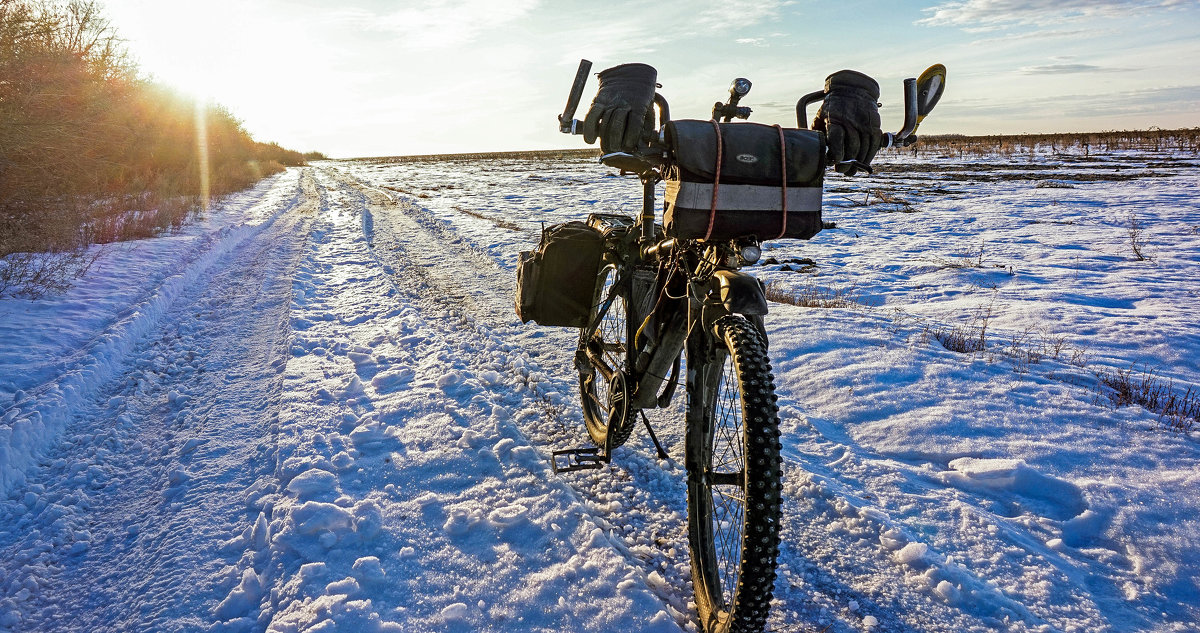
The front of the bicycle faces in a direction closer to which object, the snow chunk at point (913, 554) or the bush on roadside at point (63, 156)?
the snow chunk

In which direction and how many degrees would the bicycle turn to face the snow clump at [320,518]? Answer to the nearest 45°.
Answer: approximately 135° to its right

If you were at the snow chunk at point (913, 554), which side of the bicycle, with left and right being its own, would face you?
left

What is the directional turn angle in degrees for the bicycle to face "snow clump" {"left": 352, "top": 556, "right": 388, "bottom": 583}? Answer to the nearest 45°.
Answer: approximately 135° to its right

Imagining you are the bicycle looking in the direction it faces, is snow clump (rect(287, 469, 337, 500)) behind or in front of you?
behind

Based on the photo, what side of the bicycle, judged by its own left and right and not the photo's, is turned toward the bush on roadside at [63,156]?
back

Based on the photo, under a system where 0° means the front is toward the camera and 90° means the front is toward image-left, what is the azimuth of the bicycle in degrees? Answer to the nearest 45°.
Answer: approximately 315°

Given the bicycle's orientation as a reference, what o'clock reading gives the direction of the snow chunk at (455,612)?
The snow chunk is roughly at 2 o'clock from the bicycle.

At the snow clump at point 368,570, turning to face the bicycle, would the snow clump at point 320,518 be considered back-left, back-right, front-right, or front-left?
back-left
